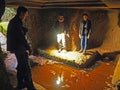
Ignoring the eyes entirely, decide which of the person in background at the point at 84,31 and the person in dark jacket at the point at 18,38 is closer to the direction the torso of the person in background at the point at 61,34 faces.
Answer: the person in dark jacket

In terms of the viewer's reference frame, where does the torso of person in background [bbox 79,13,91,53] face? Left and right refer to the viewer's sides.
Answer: facing the viewer

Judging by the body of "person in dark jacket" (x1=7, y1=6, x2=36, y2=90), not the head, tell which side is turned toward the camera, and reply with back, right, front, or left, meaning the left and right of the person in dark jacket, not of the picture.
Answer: right

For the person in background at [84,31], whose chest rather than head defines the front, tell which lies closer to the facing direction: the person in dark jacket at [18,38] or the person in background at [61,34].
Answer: the person in dark jacket

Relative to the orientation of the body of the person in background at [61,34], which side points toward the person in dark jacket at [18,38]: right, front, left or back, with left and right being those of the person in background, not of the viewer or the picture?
front

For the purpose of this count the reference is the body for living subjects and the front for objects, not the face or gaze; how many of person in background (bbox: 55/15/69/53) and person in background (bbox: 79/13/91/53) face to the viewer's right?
0

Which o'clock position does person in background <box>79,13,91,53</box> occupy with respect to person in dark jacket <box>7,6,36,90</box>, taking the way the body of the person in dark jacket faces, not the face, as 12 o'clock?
The person in background is roughly at 10 o'clock from the person in dark jacket.

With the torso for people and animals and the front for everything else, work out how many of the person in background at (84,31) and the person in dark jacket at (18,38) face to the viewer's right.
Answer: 1

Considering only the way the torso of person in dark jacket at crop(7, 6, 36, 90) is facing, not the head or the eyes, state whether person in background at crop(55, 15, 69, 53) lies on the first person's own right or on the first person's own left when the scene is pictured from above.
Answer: on the first person's own left

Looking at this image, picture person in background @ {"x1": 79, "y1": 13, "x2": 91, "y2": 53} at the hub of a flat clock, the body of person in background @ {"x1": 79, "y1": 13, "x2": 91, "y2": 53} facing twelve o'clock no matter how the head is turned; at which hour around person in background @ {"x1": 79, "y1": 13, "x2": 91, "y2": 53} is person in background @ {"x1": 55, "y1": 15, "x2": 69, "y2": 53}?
person in background @ {"x1": 55, "y1": 15, "x2": 69, "y2": 53} is roughly at 4 o'clock from person in background @ {"x1": 79, "y1": 13, "x2": 91, "y2": 53}.

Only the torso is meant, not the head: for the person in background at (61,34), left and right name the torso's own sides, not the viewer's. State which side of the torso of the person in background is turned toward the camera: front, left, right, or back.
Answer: front

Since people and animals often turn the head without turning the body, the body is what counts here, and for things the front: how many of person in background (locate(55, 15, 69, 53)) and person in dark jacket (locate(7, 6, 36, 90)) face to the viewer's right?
1

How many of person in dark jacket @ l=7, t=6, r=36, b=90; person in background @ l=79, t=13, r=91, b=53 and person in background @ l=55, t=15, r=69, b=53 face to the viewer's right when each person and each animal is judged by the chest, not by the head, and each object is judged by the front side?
1

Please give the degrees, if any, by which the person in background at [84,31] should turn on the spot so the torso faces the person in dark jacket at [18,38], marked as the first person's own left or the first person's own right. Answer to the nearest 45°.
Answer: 0° — they already face them
